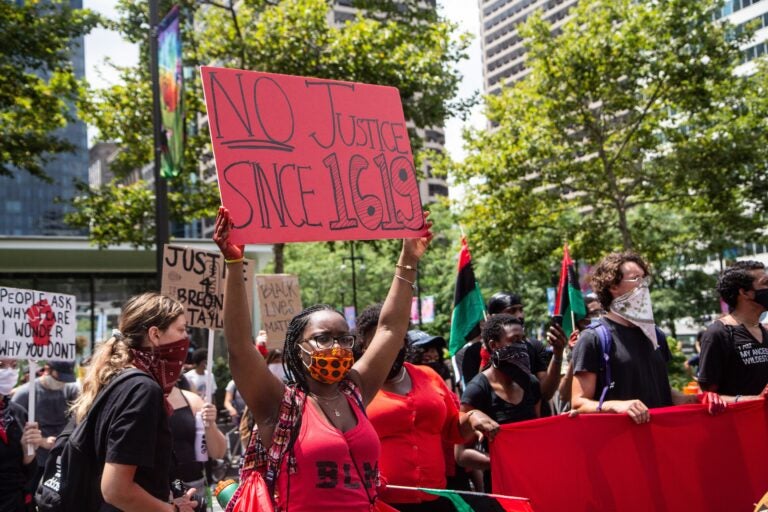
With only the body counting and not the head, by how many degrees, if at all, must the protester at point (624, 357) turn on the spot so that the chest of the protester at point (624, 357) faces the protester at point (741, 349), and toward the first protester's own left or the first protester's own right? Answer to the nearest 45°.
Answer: approximately 90° to the first protester's own left

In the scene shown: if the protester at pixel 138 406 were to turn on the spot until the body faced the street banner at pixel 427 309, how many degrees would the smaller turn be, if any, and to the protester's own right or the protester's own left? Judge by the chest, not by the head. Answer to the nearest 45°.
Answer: approximately 45° to the protester's own left

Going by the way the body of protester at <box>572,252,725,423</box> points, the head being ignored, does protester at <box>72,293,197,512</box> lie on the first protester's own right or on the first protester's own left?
on the first protester's own right

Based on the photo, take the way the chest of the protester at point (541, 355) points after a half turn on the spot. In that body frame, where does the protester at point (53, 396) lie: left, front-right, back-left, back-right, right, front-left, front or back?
front-left

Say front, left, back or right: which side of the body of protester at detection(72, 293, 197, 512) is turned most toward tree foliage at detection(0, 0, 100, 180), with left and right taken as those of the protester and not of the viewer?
left

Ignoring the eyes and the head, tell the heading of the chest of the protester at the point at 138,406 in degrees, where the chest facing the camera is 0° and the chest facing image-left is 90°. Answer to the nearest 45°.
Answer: approximately 270°

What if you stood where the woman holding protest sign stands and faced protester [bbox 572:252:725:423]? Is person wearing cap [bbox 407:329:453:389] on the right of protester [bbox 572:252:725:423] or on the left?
left

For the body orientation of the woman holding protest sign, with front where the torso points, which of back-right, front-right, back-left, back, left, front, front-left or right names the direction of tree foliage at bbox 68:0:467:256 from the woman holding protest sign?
back-left

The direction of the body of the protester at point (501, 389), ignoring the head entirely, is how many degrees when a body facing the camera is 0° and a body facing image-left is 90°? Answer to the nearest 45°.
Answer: approximately 315°
